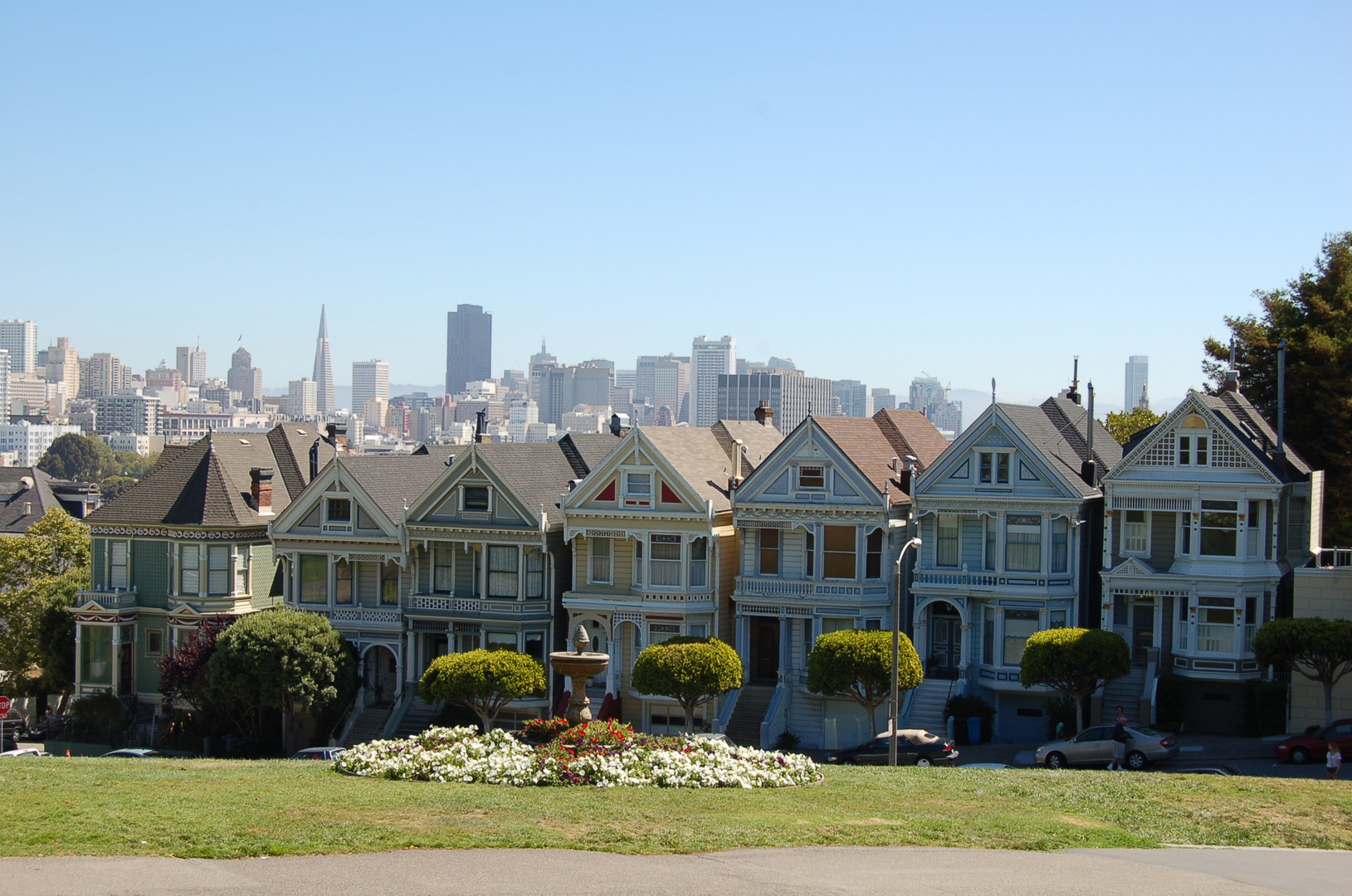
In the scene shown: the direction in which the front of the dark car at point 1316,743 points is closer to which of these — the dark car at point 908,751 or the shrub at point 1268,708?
the dark car

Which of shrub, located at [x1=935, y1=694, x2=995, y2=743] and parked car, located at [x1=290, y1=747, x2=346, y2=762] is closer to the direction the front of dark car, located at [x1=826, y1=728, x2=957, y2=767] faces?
the parked car

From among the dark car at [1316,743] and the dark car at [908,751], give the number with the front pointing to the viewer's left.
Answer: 2

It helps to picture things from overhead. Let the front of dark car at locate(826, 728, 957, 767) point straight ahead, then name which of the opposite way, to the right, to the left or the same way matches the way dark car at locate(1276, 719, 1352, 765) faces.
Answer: the same way

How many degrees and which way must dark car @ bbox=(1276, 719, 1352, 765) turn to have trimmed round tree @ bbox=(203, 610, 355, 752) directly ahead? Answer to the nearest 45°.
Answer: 0° — it already faces it

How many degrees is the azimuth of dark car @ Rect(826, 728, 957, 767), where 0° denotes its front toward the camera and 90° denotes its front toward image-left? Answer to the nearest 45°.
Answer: approximately 90°

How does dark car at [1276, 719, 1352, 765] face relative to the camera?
to the viewer's left

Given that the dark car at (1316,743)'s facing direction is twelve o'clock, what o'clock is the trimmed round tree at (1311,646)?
The trimmed round tree is roughly at 3 o'clock from the dark car.

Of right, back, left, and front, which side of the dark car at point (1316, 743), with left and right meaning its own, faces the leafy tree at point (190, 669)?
front

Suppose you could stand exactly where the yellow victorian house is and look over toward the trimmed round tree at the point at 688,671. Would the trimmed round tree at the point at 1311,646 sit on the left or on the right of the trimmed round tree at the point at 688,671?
left

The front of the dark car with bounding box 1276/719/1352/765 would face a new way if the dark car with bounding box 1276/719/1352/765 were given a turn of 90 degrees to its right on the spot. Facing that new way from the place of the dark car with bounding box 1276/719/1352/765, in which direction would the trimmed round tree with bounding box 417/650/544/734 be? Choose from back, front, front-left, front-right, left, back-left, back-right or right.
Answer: left

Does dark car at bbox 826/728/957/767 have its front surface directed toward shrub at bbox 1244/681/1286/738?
no
